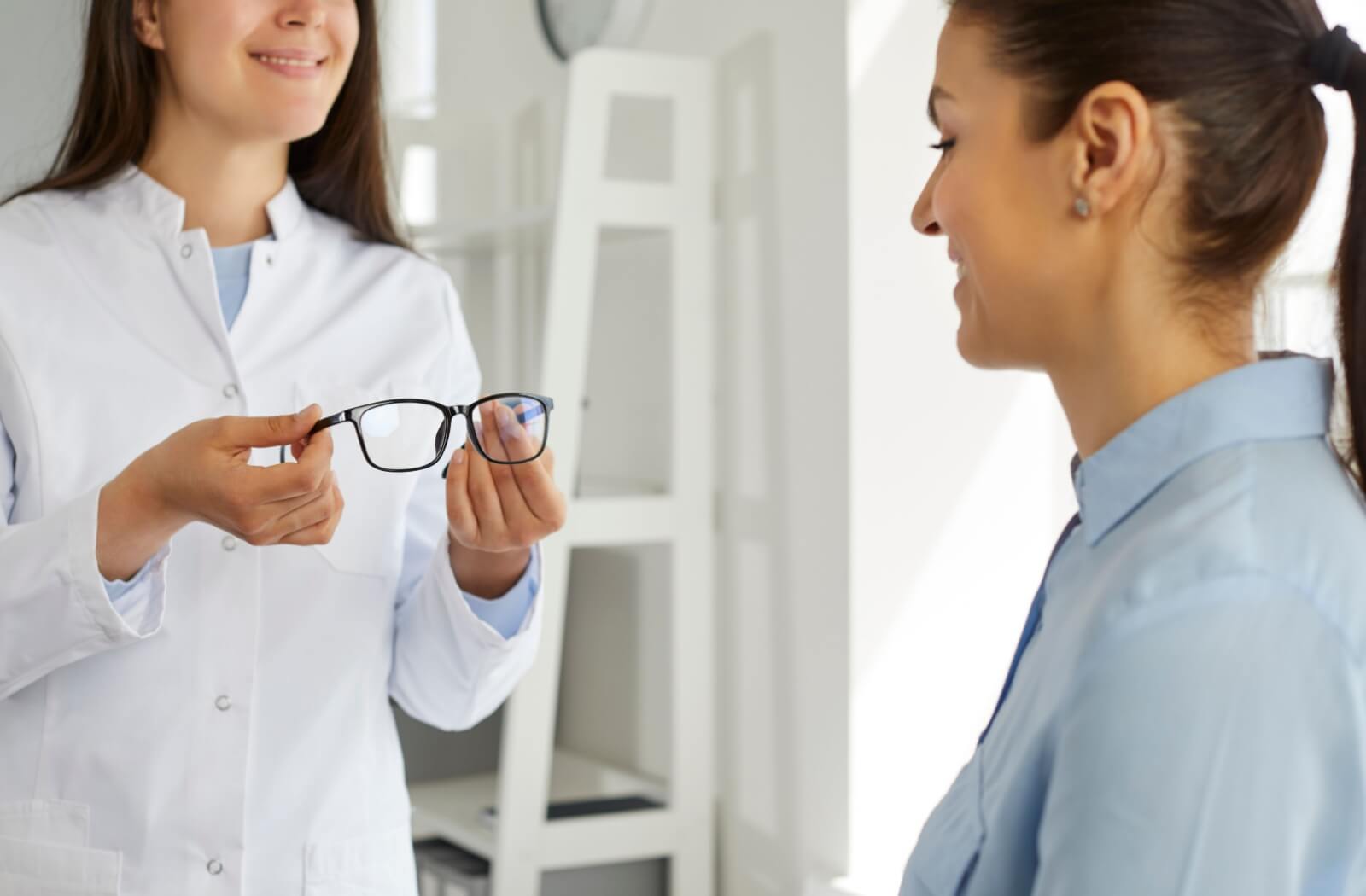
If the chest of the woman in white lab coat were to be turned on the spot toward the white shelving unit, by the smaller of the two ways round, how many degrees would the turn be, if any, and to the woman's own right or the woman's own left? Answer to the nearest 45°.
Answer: approximately 90° to the woman's own left

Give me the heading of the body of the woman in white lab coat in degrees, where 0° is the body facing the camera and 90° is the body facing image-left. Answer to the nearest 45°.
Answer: approximately 315°

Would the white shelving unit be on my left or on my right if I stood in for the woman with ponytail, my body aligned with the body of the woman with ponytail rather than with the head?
on my right

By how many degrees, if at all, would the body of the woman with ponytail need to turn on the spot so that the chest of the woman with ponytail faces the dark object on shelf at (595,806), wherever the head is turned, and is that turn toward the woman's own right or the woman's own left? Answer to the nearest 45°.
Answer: approximately 45° to the woman's own right

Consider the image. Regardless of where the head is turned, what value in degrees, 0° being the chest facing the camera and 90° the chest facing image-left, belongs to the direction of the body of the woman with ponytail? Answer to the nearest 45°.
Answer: approximately 90°

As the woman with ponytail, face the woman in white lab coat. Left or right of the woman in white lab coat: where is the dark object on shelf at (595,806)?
right

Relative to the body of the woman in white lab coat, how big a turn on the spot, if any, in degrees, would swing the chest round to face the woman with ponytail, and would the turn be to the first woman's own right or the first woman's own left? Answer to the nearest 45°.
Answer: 0° — they already face them

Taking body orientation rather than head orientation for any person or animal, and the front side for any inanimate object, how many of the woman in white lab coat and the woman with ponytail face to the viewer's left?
1

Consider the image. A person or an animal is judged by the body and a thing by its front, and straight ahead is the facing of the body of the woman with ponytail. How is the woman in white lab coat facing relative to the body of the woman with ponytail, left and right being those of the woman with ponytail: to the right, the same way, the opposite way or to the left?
the opposite way

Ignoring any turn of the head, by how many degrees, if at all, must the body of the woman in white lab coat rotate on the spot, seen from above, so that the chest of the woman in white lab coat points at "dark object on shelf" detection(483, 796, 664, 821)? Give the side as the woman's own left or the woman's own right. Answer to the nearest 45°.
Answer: approximately 90° to the woman's own left

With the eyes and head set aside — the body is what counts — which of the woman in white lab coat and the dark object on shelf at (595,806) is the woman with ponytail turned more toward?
the woman in white lab coat
